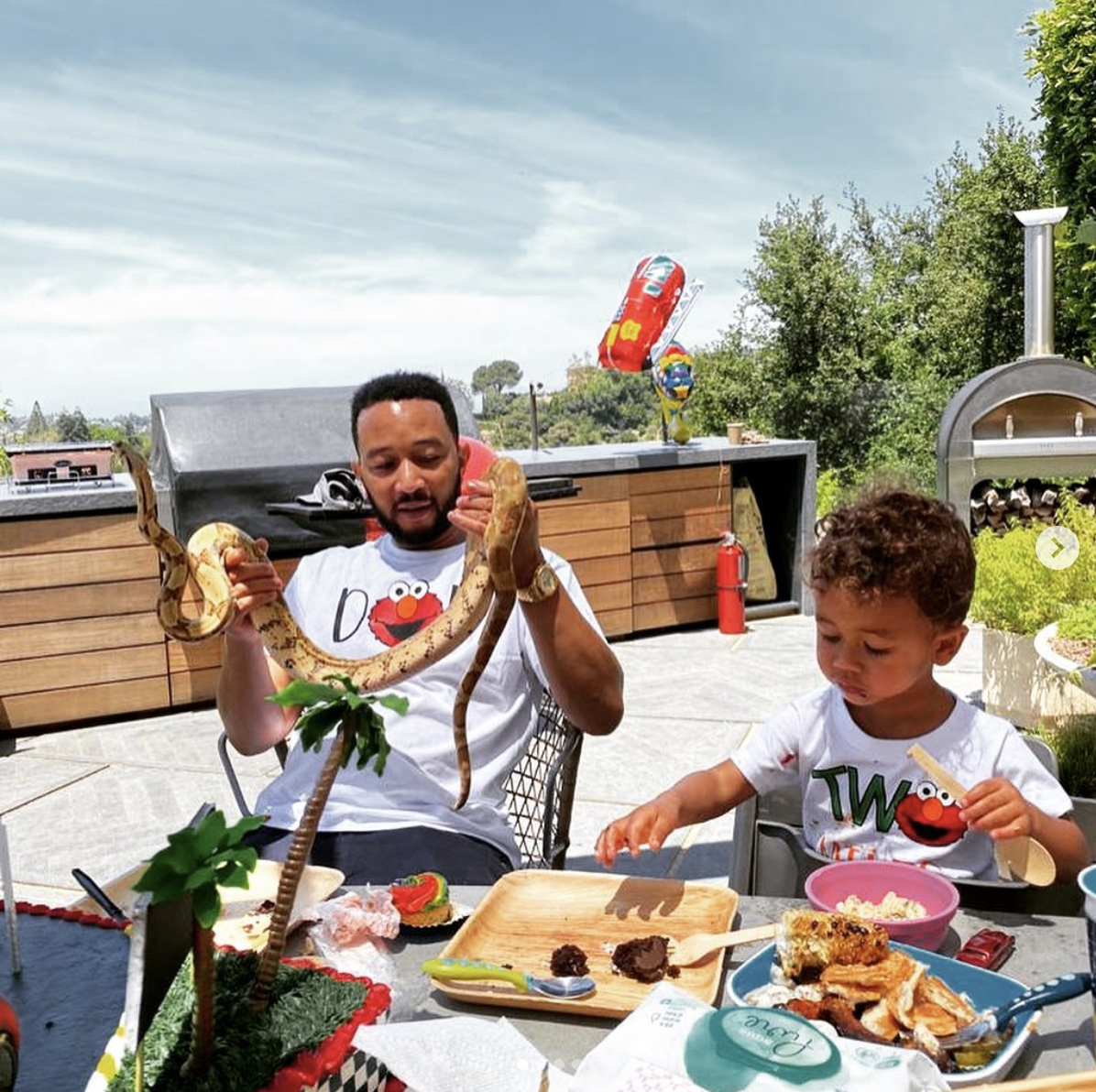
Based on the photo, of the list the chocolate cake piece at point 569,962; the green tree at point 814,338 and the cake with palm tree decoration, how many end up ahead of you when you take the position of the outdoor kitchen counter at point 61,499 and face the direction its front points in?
2

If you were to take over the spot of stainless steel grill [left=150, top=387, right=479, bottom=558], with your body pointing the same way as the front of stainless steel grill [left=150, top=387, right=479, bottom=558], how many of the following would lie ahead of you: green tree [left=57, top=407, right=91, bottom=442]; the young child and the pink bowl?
2

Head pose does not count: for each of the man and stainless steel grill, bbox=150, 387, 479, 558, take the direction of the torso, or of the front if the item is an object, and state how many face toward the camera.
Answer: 2

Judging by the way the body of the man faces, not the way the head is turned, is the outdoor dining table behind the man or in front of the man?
in front

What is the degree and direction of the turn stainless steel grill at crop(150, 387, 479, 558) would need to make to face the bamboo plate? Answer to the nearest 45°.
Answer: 0° — it already faces it

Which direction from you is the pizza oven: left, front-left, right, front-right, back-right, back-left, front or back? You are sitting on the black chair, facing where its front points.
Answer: back-left

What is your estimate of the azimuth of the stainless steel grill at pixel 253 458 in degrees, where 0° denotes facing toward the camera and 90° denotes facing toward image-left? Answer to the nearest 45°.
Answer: approximately 0°
